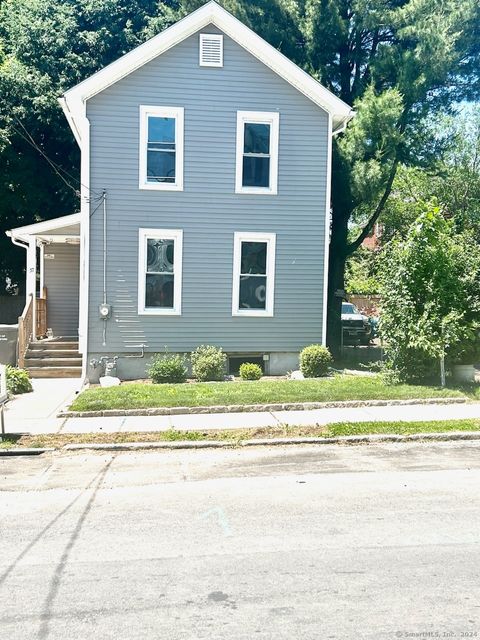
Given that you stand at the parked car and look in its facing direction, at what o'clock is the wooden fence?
The wooden fence is roughly at 6 o'clock from the parked car.

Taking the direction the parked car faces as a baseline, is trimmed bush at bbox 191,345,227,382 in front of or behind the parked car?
in front

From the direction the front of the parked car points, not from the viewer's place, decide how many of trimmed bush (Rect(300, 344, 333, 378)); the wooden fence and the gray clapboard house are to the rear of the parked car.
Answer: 1

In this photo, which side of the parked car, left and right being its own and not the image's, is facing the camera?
front

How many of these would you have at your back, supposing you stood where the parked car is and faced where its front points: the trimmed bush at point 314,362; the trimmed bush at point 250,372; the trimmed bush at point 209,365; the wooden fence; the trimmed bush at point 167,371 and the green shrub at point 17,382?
1

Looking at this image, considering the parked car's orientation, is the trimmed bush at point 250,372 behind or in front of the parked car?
in front

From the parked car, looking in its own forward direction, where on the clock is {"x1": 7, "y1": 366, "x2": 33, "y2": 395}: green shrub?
The green shrub is roughly at 1 o'clock from the parked car.

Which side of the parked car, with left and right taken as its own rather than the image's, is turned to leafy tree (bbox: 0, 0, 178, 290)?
right

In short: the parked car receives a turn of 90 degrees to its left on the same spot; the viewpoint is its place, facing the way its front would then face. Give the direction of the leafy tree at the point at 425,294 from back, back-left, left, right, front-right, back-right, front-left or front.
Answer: right

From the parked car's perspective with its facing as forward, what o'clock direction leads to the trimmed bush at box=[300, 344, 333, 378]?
The trimmed bush is roughly at 12 o'clock from the parked car.

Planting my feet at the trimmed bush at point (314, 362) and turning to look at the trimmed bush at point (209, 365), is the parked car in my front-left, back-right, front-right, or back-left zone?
back-right

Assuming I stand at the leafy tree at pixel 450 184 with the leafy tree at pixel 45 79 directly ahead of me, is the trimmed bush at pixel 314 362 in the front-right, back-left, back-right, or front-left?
front-left
